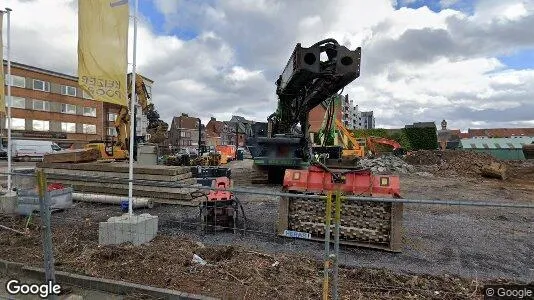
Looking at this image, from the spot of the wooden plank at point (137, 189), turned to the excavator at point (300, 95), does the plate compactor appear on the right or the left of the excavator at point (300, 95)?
right

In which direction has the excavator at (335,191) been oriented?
toward the camera

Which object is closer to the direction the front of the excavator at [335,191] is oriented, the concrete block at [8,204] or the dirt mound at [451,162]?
the concrete block

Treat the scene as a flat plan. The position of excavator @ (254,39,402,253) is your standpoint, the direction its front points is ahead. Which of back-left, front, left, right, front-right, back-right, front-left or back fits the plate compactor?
right

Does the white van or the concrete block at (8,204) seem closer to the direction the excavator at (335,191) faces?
the concrete block
